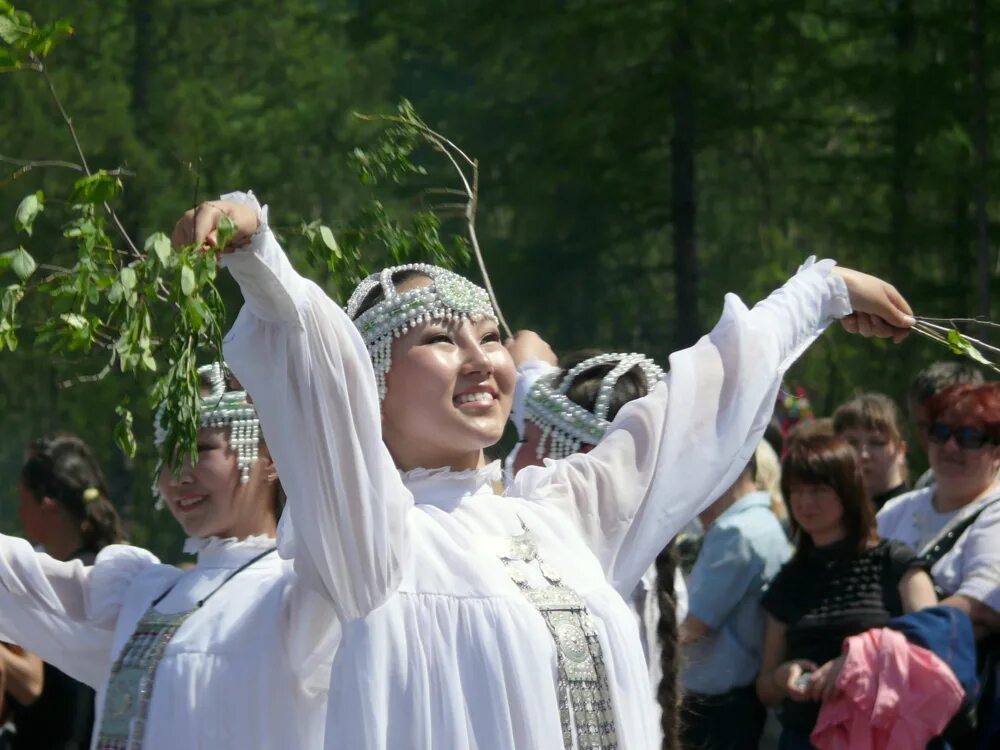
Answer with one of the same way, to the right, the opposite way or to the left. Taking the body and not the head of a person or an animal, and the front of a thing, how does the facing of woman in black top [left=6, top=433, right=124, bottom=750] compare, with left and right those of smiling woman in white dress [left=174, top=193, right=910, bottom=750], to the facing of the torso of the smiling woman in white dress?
the opposite way

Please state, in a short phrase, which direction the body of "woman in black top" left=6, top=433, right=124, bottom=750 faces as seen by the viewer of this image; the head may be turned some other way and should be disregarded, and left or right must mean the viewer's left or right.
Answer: facing away from the viewer and to the left of the viewer

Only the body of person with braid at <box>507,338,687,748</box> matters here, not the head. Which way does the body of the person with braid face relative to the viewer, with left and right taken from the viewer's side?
facing away from the viewer and to the left of the viewer

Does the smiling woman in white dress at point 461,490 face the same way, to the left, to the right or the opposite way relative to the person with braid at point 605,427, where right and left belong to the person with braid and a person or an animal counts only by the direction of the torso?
the opposite way

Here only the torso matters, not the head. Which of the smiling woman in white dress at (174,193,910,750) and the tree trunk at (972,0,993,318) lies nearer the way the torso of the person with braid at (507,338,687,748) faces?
the tree trunk
